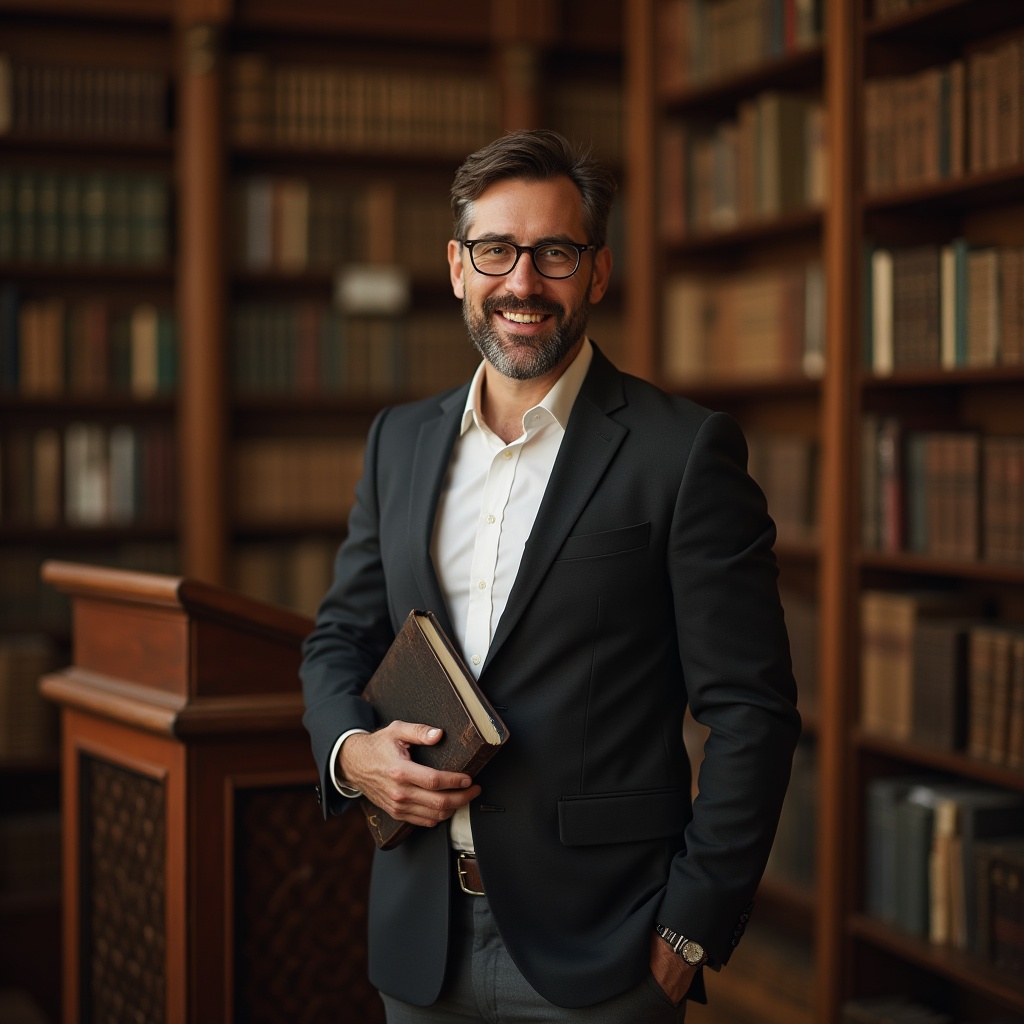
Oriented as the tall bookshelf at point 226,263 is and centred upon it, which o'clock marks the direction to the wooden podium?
The wooden podium is roughly at 12 o'clock from the tall bookshelf.

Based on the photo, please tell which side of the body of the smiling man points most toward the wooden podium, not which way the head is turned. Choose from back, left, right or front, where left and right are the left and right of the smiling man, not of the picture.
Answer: right

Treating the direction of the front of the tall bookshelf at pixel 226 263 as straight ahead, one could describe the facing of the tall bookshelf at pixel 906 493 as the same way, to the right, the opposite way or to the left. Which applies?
to the right

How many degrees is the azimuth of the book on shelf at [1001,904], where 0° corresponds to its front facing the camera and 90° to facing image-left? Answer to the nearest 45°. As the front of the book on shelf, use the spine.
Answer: approximately 45°

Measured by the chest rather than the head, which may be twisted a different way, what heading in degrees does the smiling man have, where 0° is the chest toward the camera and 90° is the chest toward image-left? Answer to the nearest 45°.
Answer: approximately 45°

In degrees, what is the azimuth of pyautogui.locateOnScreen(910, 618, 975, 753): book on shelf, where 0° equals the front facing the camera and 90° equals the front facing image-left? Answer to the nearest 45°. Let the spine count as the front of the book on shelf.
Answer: approximately 45°
